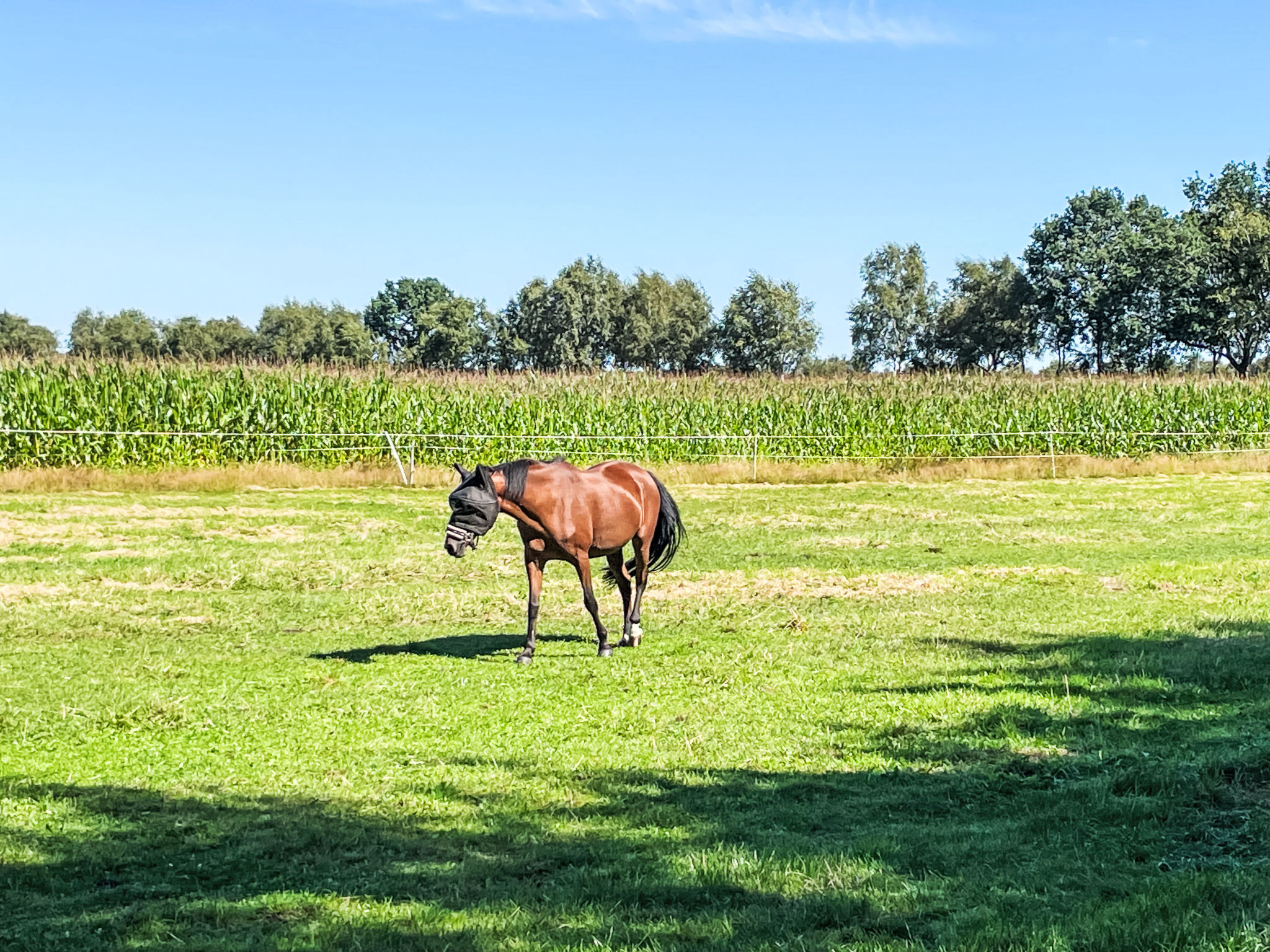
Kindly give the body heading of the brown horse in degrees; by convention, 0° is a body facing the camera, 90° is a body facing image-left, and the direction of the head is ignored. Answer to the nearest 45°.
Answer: approximately 45°
